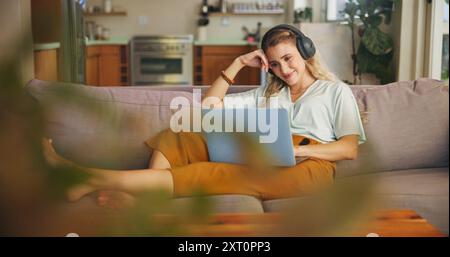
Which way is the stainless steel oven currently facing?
toward the camera

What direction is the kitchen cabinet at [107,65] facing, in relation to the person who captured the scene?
facing the viewer

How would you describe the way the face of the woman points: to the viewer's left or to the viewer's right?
to the viewer's left

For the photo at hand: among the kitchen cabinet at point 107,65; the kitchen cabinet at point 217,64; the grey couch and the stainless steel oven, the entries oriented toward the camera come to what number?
4
